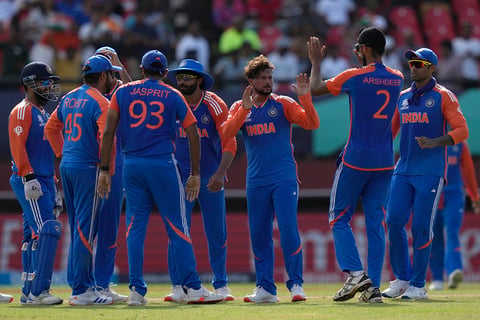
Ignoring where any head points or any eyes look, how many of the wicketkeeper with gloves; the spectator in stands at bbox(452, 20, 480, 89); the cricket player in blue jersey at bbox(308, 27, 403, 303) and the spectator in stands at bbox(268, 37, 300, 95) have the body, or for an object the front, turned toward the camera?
2

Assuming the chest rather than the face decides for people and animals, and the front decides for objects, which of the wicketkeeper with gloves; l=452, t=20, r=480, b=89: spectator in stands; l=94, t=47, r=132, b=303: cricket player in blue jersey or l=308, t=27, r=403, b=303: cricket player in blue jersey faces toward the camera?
the spectator in stands

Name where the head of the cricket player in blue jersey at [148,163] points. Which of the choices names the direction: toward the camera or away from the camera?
away from the camera

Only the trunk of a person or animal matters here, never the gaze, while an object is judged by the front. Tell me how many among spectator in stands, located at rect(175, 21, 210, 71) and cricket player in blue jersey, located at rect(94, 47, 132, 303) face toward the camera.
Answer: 1

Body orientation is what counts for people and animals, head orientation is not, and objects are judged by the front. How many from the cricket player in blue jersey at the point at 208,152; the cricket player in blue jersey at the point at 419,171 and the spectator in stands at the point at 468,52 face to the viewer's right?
0

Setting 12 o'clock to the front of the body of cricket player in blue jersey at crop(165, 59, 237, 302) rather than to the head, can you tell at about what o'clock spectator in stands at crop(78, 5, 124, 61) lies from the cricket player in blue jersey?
The spectator in stands is roughly at 4 o'clock from the cricket player in blue jersey.

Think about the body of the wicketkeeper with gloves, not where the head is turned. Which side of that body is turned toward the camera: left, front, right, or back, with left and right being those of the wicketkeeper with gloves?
right

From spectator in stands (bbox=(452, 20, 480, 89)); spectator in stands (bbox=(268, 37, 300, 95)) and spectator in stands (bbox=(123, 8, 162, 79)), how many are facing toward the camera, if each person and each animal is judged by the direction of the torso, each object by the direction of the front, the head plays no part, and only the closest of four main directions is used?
3

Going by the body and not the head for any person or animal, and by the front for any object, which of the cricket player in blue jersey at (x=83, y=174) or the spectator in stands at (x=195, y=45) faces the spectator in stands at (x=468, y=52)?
the cricket player in blue jersey

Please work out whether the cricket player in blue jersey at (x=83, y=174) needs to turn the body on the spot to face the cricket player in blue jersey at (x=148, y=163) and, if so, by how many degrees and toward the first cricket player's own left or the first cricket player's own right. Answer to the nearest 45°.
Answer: approximately 90° to the first cricket player's own right

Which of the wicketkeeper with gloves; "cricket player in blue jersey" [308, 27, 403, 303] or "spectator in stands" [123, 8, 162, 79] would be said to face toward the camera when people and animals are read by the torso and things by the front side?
the spectator in stands

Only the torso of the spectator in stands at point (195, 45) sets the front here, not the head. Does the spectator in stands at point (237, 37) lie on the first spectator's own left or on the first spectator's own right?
on the first spectator's own left

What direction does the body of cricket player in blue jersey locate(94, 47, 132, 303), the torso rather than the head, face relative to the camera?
to the viewer's right

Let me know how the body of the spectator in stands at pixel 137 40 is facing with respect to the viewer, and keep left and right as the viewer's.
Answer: facing the viewer

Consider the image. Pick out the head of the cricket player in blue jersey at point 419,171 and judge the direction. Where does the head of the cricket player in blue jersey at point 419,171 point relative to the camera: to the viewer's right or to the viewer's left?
to the viewer's left

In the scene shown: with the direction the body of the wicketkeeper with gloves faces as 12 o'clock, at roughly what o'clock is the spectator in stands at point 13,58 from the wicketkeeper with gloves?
The spectator in stands is roughly at 7 o'clock from the wicketkeeper with gloves.

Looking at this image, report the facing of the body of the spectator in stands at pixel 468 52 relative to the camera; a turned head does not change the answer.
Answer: toward the camera
